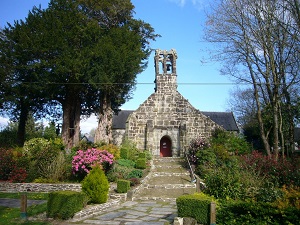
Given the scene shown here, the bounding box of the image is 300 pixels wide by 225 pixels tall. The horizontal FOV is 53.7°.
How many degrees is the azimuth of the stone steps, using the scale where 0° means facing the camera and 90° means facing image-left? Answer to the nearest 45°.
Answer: approximately 0°

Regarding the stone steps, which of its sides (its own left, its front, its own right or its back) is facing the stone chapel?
back

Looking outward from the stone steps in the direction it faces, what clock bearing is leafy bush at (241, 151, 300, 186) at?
The leafy bush is roughly at 10 o'clock from the stone steps.

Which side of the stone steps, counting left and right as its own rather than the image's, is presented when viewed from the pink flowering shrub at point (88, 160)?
right

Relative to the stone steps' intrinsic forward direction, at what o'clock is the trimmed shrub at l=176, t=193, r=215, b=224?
The trimmed shrub is roughly at 12 o'clock from the stone steps.

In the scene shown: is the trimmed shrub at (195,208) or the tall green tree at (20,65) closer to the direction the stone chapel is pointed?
the trimmed shrub

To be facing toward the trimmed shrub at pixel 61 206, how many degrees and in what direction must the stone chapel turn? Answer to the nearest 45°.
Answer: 0° — it already faces it

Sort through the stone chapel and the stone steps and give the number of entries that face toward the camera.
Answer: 2

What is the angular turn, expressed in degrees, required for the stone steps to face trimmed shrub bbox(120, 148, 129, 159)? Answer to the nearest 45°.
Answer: approximately 135° to its right

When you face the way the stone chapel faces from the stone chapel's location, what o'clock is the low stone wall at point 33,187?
The low stone wall is roughly at 1 o'clock from the stone chapel.
